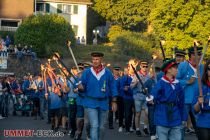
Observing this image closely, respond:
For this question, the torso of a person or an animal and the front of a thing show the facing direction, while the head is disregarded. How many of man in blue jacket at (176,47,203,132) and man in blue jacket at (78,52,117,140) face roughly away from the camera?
0

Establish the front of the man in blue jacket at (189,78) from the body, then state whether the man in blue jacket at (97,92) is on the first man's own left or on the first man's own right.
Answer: on the first man's own right

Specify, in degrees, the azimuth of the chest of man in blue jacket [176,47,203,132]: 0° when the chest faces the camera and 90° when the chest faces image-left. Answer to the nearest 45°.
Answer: approximately 315°

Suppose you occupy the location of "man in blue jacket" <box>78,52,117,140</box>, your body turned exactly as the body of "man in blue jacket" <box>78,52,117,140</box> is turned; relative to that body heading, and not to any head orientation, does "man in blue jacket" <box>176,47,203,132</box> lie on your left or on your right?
on your left

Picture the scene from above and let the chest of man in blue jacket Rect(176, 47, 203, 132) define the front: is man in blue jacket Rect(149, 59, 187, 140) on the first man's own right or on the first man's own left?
on the first man's own right

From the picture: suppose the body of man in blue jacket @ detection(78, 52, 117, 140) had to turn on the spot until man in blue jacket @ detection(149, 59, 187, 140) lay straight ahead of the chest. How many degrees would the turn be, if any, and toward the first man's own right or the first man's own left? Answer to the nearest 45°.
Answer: approximately 45° to the first man's own left
